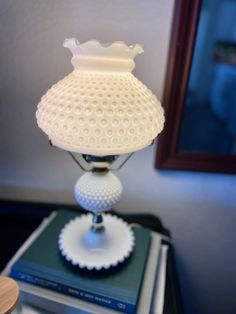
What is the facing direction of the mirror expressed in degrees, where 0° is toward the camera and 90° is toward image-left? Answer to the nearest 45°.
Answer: approximately 0°
